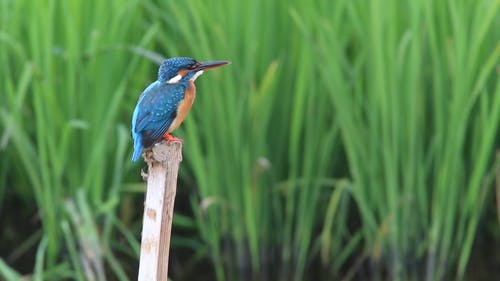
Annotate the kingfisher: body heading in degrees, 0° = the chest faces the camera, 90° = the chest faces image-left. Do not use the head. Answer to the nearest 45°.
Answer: approximately 270°
